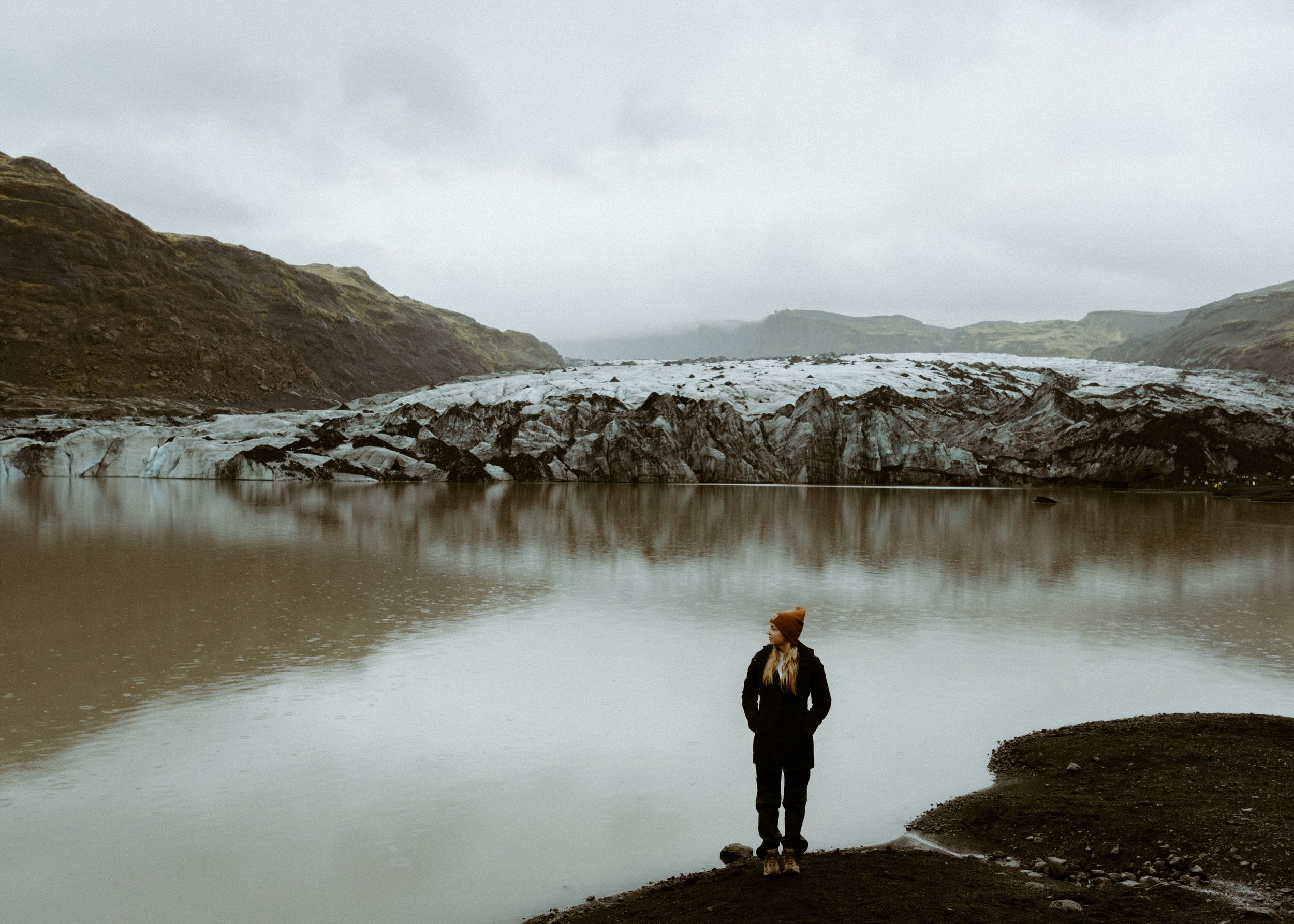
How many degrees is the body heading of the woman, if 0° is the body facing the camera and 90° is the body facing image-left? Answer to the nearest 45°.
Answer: approximately 0°
